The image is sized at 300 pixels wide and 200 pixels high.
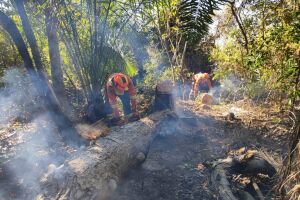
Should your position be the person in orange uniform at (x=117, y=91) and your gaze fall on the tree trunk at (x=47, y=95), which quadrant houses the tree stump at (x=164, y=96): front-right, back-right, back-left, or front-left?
back-right

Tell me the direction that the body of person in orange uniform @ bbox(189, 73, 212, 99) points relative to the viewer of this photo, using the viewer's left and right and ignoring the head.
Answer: facing to the left of the viewer

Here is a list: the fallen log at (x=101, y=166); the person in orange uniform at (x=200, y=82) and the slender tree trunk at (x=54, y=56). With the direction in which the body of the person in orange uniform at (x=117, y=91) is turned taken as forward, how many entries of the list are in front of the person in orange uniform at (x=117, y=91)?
1
